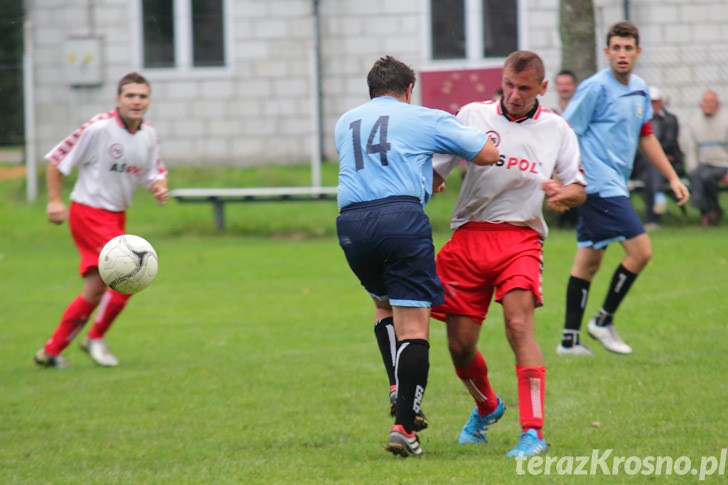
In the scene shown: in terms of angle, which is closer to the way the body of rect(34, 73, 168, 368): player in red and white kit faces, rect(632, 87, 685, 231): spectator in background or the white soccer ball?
the white soccer ball

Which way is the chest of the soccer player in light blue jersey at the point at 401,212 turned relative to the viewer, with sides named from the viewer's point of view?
facing away from the viewer and to the right of the viewer

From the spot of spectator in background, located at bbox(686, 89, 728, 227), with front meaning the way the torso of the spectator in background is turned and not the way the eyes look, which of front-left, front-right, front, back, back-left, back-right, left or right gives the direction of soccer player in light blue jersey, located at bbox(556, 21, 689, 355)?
front

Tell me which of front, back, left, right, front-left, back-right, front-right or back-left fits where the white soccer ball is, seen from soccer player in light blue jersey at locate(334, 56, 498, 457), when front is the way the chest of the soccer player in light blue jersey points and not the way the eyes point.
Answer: left

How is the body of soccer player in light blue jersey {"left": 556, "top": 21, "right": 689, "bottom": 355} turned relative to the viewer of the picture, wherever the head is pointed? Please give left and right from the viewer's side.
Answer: facing the viewer and to the right of the viewer

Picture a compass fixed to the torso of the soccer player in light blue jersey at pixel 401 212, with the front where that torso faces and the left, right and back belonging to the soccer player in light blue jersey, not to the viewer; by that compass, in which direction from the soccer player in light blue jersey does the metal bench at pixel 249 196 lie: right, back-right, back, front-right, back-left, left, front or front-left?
front-left

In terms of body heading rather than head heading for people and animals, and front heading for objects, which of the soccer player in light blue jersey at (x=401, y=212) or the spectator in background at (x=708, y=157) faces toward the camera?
the spectator in background

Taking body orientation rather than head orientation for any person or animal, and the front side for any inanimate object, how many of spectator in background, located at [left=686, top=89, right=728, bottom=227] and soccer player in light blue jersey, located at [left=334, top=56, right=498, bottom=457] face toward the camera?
1

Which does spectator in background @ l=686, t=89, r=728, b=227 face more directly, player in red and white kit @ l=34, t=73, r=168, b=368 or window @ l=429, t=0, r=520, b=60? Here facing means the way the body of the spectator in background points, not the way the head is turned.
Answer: the player in red and white kit

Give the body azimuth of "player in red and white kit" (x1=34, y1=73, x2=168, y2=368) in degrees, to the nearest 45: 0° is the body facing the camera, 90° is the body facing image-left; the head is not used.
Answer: approximately 315°

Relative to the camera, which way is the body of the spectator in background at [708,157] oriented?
toward the camera

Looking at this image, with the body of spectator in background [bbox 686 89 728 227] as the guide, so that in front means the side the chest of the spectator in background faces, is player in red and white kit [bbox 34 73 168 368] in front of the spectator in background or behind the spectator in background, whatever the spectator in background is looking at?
in front

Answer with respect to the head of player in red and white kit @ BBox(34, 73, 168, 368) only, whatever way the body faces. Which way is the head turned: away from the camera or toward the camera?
toward the camera

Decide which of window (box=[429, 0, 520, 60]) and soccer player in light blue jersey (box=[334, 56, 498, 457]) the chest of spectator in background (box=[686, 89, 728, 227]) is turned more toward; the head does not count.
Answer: the soccer player in light blue jersey

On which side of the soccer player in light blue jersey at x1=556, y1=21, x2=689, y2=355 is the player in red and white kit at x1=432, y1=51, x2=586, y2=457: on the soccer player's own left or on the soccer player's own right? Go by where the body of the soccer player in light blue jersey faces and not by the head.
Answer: on the soccer player's own right
